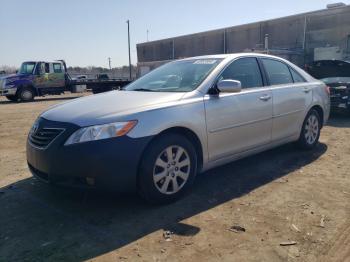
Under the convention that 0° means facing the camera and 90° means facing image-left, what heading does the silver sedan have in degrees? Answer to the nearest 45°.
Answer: approximately 45°

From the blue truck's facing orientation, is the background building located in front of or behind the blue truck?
behind

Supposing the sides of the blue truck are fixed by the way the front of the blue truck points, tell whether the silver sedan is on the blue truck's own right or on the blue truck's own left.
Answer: on the blue truck's own left

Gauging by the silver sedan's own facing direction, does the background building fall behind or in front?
behind

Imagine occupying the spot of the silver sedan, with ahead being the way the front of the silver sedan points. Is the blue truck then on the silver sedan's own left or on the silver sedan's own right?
on the silver sedan's own right

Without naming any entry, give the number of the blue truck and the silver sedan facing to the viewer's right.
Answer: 0
